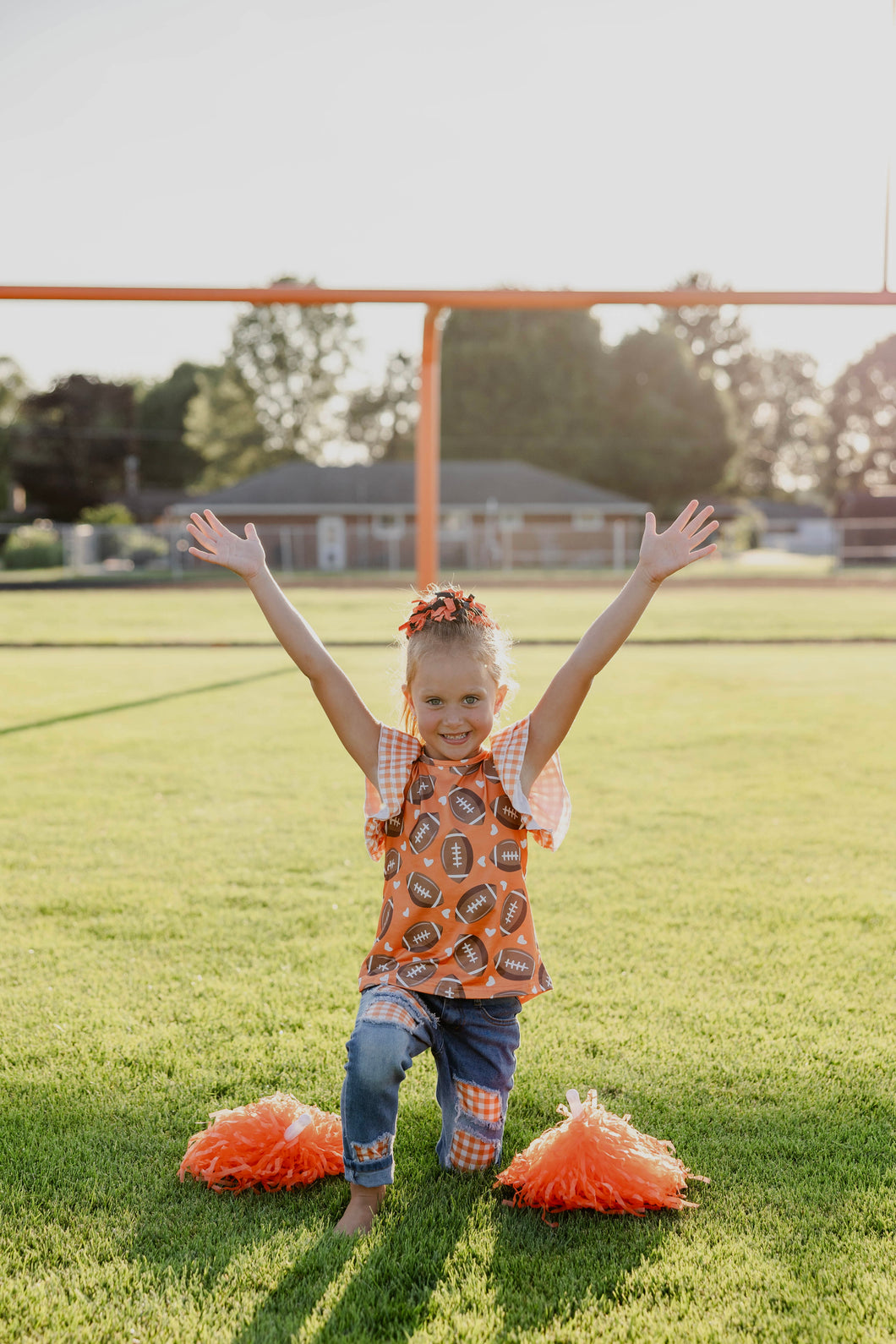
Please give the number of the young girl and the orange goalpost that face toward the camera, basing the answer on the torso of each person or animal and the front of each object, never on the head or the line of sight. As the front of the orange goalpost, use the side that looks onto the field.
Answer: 2

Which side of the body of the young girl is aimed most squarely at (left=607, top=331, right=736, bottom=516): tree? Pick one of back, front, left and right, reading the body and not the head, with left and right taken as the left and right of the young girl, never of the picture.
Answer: back

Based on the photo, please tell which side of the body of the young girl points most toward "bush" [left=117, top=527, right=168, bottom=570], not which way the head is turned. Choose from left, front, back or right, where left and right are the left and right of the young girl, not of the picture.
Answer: back

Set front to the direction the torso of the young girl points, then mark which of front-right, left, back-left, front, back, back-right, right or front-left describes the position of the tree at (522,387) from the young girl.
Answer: back

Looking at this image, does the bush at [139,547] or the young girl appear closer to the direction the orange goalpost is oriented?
the young girl

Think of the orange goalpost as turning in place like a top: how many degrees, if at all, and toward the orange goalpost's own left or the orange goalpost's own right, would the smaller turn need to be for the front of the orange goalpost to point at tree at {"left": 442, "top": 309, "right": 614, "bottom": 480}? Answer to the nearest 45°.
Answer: approximately 180°

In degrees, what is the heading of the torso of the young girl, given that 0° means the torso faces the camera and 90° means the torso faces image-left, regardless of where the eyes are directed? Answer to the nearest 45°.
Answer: approximately 0°

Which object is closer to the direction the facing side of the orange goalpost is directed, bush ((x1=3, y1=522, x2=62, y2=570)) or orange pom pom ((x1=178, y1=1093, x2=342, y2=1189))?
the orange pom pom

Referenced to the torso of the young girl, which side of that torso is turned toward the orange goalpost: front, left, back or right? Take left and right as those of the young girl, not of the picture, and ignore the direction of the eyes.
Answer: back

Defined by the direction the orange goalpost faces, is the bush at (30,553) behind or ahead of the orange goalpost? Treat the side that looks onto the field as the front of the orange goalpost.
behind

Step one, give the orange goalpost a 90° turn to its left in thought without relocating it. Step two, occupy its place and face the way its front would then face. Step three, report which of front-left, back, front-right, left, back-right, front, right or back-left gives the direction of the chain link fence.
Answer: left

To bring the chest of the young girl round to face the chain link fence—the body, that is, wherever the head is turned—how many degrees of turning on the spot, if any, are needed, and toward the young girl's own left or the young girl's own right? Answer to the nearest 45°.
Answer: approximately 180°
